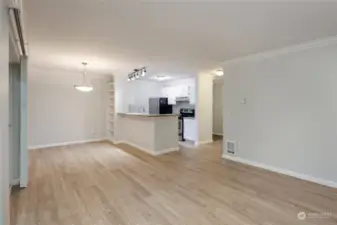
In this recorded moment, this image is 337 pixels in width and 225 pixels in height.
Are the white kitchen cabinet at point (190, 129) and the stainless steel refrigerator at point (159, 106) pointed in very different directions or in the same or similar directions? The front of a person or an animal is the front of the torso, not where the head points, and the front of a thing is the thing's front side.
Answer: same or similar directions

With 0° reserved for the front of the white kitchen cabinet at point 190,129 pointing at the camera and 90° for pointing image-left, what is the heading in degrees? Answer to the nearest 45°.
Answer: approximately 45°

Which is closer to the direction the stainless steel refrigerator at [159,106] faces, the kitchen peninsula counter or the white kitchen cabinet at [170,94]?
the kitchen peninsula counter

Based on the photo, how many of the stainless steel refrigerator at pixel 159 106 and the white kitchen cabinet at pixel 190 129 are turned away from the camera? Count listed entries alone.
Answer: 0
